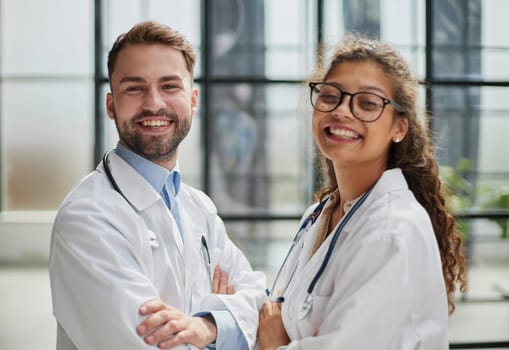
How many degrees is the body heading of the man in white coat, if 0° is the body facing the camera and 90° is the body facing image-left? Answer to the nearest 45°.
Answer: approximately 315°

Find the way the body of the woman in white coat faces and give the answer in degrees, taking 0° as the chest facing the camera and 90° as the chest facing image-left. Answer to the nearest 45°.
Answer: approximately 45°
